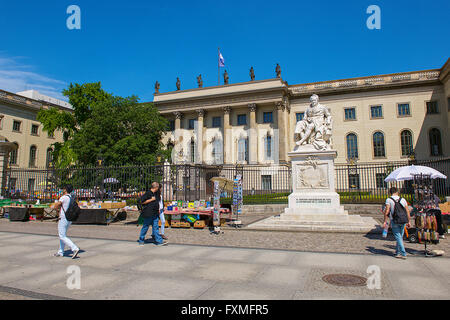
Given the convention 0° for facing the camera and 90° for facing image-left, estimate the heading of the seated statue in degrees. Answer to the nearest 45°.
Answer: approximately 45°

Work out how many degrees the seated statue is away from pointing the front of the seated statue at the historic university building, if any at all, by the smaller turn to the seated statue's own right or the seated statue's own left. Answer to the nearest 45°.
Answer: approximately 135° to the seated statue's own right

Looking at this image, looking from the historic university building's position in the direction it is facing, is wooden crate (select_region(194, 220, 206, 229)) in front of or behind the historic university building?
in front

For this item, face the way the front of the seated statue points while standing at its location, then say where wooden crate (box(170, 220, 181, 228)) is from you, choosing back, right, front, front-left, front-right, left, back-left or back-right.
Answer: front-right

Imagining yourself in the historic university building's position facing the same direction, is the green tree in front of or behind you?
in front

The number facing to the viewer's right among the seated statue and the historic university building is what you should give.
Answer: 0

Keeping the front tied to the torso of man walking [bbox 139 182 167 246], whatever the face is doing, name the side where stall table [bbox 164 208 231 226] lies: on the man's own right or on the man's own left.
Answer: on the man's own left
